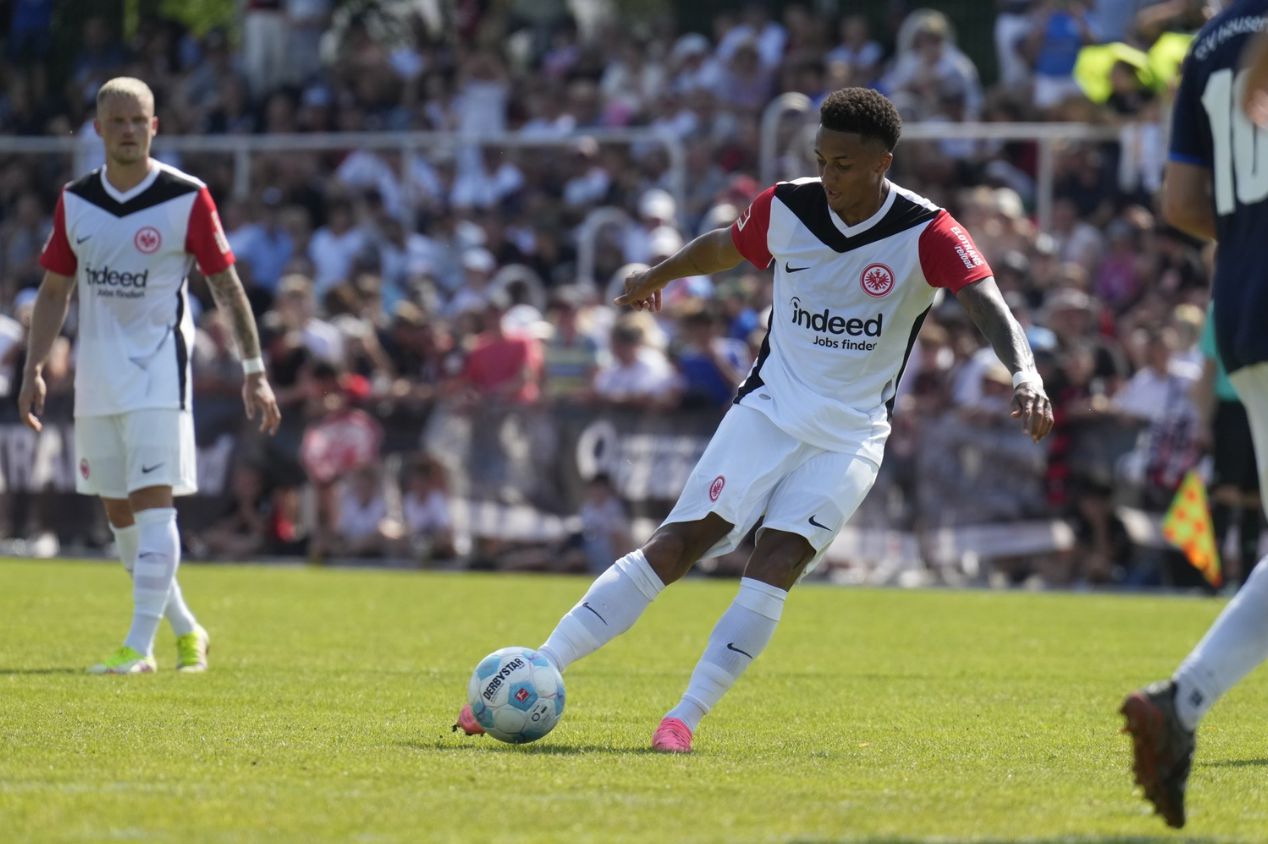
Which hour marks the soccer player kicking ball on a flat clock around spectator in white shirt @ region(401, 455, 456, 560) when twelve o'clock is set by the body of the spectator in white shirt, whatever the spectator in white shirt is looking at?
The soccer player kicking ball is roughly at 12 o'clock from the spectator in white shirt.

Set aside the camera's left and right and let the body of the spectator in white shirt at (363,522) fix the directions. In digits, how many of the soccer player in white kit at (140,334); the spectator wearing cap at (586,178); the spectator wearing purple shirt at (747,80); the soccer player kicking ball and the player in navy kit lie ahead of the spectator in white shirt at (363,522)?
3

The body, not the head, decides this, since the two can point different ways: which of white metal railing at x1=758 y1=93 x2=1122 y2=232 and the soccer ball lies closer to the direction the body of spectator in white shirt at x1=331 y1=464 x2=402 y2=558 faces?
the soccer ball

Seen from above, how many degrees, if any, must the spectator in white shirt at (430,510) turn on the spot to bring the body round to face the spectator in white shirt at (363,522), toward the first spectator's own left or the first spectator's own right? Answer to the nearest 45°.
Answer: approximately 135° to the first spectator's own right

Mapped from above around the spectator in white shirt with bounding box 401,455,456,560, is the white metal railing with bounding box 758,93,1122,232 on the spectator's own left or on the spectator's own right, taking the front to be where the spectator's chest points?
on the spectator's own left

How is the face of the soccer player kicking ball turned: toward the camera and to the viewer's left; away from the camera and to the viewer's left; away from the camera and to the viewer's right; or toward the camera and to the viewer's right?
toward the camera and to the viewer's left

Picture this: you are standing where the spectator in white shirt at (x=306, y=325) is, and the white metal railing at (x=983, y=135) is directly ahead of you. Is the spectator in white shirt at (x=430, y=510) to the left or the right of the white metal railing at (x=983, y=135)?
right

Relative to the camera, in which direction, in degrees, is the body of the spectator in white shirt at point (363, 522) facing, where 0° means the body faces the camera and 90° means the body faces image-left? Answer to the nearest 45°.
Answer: approximately 0°

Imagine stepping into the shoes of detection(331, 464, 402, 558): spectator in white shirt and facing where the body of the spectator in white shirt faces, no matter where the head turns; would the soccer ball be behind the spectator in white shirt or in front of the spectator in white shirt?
in front

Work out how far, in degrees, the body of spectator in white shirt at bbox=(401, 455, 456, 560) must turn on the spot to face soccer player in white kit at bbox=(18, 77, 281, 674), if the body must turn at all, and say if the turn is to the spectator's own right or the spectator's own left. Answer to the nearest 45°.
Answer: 0° — they already face them

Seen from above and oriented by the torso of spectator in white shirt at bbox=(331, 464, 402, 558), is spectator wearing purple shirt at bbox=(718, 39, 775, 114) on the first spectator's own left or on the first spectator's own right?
on the first spectator's own left
